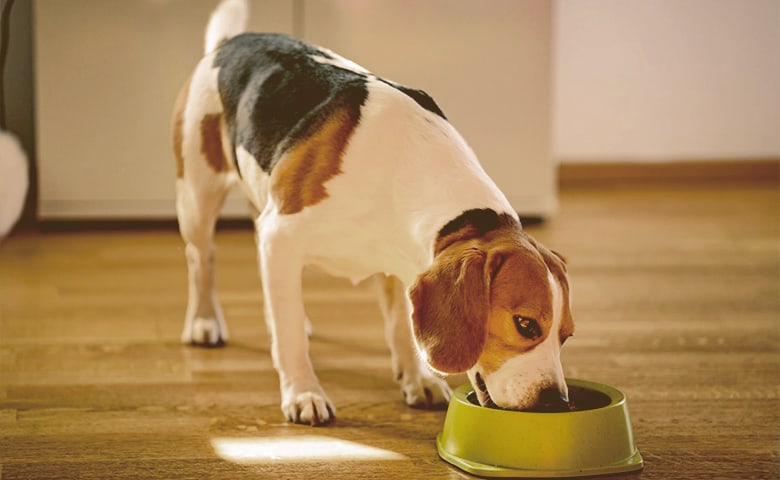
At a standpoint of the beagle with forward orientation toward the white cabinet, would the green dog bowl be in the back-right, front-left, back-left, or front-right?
back-right

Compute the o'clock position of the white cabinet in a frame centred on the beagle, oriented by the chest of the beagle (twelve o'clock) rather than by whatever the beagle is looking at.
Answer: The white cabinet is roughly at 7 o'clock from the beagle.

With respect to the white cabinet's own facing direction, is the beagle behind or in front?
in front

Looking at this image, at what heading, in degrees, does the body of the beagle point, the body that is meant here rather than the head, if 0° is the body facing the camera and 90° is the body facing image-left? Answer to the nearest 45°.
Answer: approximately 315°

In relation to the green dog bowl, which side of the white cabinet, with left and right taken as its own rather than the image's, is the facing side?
front

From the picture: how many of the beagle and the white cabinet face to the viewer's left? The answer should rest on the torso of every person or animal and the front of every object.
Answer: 0

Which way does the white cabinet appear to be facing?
toward the camera
